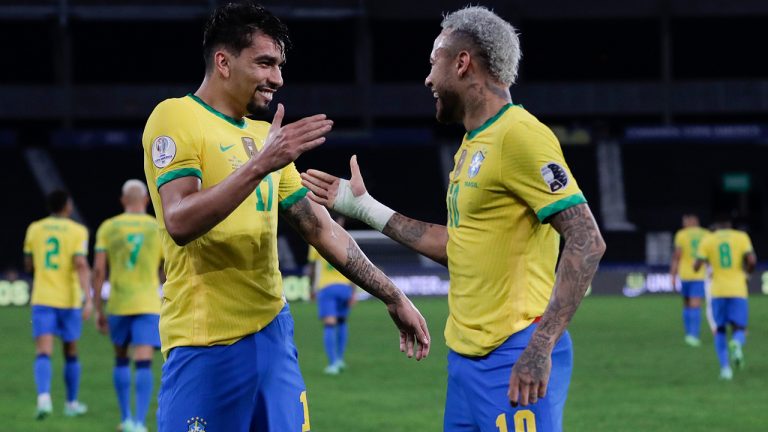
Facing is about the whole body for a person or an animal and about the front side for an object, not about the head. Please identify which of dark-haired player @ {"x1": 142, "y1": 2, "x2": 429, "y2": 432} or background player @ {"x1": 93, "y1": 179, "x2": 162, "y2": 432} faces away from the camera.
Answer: the background player

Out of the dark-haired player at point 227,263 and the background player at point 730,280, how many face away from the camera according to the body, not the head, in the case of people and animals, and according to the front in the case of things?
1

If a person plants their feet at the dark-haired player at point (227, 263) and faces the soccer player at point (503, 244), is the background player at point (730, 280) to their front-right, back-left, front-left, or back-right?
front-left

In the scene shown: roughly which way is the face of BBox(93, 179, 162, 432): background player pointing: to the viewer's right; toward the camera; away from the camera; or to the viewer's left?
away from the camera

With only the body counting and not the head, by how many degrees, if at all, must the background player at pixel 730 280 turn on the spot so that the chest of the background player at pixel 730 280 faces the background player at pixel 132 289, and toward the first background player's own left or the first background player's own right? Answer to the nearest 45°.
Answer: approximately 135° to the first background player's own left

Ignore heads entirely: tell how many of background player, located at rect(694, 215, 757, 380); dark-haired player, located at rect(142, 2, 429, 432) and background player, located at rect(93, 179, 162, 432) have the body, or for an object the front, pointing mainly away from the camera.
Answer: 2

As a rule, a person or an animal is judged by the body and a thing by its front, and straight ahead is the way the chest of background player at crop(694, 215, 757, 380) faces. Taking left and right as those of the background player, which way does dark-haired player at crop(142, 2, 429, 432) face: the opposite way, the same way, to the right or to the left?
to the right

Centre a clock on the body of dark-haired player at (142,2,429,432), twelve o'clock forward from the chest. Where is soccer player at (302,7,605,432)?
The soccer player is roughly at 11 o'clock from the dark-haired player.

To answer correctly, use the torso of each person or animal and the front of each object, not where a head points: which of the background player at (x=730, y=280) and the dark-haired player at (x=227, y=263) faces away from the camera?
the background player

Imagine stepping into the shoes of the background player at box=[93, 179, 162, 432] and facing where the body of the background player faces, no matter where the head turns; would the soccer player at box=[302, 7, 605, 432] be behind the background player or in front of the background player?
behind

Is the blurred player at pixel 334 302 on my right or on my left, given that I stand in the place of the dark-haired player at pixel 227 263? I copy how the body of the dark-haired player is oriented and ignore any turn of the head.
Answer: on my left

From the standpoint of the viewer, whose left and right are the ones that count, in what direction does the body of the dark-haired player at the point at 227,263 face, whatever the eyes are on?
facing the viewer and to the right of the viewer

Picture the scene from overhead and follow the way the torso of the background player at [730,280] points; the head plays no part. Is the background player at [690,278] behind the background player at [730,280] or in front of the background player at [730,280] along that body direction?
in front

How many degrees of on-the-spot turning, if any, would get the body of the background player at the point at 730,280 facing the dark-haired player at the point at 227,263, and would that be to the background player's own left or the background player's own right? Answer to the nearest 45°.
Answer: approximately 180°

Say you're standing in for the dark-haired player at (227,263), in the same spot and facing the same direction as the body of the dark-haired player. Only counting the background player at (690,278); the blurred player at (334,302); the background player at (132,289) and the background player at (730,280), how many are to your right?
0

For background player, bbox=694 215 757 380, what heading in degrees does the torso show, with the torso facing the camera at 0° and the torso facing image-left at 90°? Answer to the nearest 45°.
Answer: approximately 180°

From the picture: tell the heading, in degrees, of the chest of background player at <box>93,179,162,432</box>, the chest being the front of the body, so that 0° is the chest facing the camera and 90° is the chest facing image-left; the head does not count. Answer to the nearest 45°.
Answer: approximately 180°
